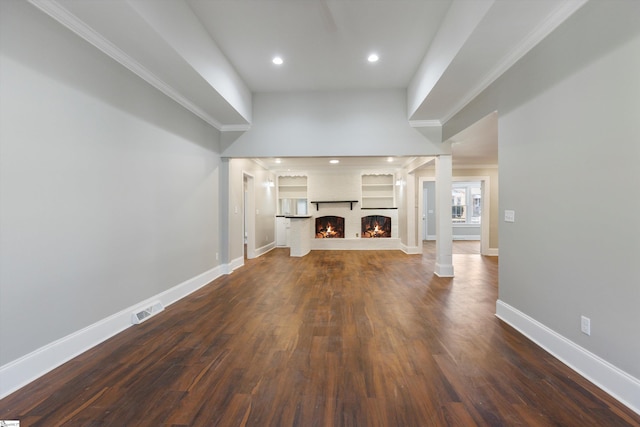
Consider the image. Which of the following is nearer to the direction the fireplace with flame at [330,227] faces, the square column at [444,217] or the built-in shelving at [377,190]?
the square column

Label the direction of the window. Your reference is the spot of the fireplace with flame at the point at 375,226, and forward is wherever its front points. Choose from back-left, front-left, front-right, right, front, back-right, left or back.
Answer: back-left

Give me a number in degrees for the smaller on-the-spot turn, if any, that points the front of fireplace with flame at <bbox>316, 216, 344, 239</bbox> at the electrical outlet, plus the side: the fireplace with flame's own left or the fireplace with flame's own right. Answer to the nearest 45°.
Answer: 0° — it already faces it

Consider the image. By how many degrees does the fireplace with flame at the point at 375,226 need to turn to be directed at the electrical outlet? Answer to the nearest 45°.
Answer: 0° — it already faces it

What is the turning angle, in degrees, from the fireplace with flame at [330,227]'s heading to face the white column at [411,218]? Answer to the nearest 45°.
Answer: approximately 45° to its left

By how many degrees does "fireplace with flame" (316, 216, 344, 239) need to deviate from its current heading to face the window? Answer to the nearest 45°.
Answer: approximately 90° to its left

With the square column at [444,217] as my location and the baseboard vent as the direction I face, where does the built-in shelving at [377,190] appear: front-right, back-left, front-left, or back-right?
back-right

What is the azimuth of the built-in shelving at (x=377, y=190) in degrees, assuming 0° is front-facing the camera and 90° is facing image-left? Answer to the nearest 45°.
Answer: approximately 0°

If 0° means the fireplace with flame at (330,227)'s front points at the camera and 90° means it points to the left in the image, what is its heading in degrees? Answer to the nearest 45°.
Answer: approximately 0°

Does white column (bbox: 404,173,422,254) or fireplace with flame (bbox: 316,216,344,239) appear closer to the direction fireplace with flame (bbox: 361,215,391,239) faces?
the white column

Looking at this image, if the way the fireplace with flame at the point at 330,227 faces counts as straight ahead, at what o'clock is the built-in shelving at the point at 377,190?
The built-in shelving is roughly at 9 o'clock from the fireplace with flame.
